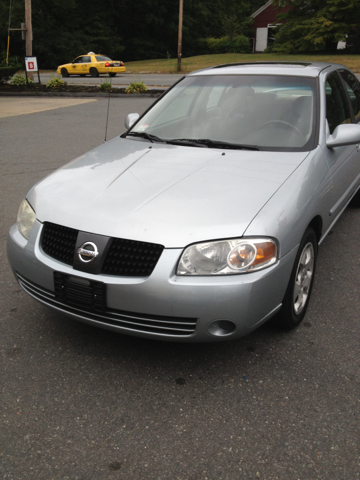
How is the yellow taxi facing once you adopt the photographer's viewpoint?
facing away from the viewer and to the left of the viewer

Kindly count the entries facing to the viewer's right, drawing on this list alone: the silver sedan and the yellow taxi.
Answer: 0

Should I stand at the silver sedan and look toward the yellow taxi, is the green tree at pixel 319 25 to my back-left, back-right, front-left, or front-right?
front-right

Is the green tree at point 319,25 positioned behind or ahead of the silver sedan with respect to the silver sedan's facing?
behind

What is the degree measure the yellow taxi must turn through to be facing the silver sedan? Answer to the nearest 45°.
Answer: approximately 135° to its left

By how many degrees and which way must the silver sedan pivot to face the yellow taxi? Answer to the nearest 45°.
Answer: approximately 135° to its right

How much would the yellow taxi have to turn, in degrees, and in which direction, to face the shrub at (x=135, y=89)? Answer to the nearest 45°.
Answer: approximately 135° to its left

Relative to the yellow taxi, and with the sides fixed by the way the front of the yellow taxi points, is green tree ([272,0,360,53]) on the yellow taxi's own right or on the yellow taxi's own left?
on the yellow taxi's own right

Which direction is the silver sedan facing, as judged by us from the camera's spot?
facing the viewer and to the left of the viewer

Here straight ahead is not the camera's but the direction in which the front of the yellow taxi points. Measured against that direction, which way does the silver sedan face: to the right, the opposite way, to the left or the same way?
to the left

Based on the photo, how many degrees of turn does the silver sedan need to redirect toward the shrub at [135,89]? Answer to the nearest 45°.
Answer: approximately 135° to its right
